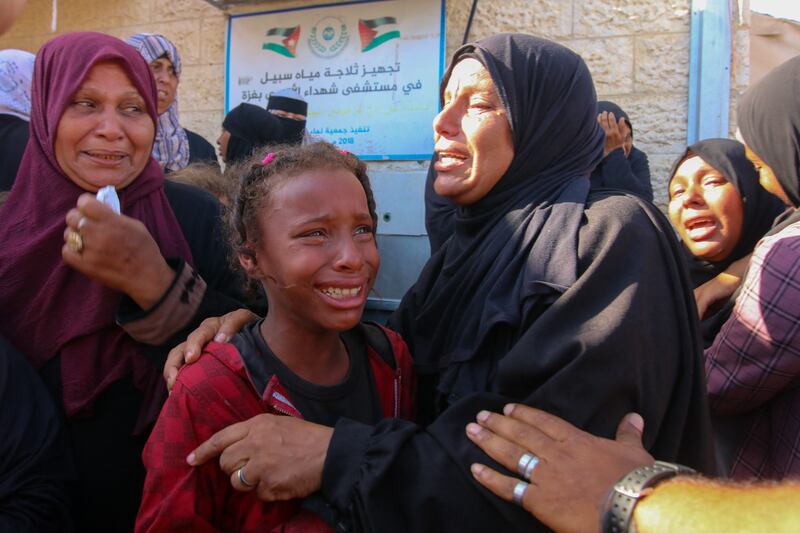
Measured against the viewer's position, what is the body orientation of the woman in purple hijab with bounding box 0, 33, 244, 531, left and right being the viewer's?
facing the viewer and to the right of the viewer

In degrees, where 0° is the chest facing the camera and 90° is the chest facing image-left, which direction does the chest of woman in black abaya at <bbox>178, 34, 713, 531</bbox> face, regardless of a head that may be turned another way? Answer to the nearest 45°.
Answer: approximately 90°

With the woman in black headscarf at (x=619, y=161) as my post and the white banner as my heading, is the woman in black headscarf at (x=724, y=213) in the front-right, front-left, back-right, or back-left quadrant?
back-left

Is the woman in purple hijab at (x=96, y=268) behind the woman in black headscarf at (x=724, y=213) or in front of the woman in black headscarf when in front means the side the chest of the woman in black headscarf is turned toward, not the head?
in front

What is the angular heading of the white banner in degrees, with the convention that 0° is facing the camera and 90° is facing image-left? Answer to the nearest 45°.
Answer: approximately 0°

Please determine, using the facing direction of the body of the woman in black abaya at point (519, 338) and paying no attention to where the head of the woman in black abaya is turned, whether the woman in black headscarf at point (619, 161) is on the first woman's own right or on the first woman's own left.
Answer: on the first woman's own right

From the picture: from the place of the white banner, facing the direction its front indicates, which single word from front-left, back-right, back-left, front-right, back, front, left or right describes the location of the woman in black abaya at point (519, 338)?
front

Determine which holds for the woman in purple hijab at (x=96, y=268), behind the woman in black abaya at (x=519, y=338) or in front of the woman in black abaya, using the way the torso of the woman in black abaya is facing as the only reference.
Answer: in front
